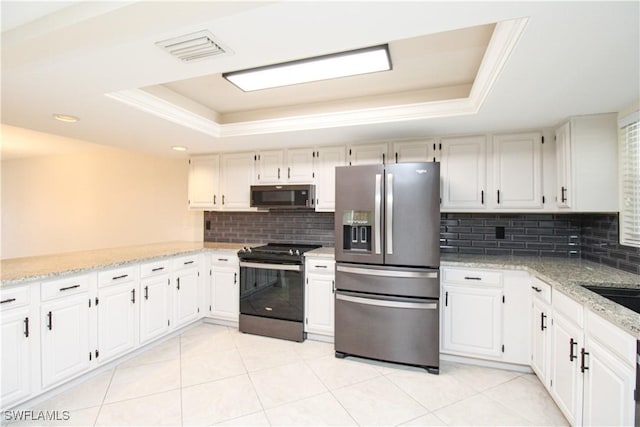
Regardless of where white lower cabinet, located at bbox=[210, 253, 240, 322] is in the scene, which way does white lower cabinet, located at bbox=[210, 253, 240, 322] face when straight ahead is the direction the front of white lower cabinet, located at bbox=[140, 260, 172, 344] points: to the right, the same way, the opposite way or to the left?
to the right

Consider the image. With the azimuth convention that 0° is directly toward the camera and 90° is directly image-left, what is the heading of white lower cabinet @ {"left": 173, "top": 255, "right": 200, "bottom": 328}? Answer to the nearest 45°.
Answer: approximately 315°

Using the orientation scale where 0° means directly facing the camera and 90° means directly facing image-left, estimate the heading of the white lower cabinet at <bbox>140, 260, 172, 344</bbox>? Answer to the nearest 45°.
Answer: approximately 315°

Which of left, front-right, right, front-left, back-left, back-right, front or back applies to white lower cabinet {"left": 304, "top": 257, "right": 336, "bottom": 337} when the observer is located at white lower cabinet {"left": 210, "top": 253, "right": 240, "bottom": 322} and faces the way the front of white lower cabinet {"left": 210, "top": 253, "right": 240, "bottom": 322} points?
left

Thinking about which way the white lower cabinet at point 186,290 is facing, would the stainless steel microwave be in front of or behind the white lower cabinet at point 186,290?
in front

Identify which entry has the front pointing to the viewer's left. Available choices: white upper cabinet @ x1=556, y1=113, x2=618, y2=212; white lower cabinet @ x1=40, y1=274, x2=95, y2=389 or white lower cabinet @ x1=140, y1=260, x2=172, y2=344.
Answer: the white upper cabinet

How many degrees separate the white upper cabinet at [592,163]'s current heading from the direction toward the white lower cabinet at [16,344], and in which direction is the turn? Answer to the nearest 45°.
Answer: approximately 45° to its left

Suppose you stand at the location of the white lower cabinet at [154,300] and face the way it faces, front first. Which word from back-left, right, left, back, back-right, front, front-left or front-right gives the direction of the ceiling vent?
front-right

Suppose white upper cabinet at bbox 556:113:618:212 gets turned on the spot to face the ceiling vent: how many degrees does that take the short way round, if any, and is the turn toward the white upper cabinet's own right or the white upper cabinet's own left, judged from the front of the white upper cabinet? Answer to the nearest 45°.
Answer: approximately 45° to the white upper cabinet's own left

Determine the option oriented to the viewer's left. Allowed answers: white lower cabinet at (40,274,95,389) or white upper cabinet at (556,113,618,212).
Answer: the white upper cabinet

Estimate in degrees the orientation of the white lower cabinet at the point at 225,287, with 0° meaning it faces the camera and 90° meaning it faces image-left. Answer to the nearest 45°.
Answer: approximately 45°

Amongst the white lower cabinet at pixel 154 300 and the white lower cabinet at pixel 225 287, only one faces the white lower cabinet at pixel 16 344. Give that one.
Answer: the white lower cabinet at pixel 225 287
